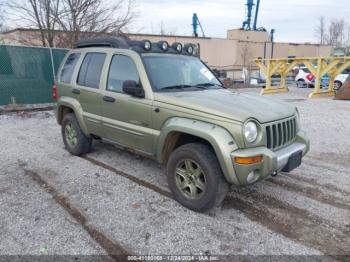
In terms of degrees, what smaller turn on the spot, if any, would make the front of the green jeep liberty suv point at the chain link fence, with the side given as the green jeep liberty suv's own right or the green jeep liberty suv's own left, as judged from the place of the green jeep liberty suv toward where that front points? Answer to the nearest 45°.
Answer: approximately 180°

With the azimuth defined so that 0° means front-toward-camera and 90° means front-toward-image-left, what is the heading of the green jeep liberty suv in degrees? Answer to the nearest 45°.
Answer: approximately 315°

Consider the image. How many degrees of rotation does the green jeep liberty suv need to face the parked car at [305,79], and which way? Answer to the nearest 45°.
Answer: approximately 90° to its left

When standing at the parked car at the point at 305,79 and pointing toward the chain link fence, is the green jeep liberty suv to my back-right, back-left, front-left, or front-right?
front-left

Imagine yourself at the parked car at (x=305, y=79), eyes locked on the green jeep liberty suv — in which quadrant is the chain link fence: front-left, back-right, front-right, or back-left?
front-right
